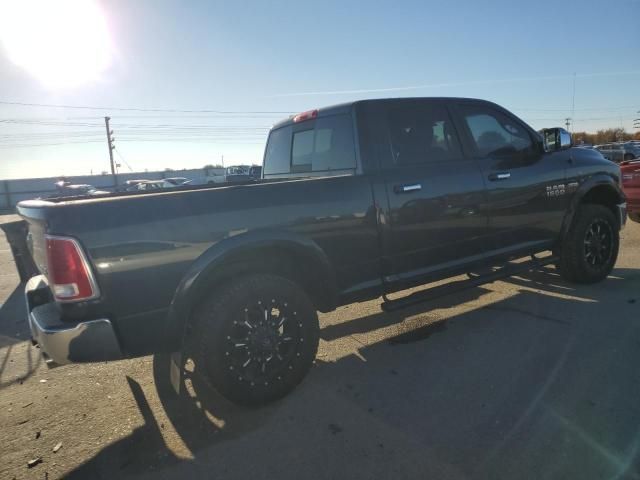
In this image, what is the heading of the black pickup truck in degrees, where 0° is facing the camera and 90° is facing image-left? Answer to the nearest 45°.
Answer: approximately 225°

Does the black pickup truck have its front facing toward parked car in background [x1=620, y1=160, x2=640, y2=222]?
yes

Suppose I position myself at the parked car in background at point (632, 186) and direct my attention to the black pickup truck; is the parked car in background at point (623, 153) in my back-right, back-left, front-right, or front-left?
back-right

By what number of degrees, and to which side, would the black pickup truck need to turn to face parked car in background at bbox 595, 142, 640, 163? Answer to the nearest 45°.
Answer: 0° — it already faces it

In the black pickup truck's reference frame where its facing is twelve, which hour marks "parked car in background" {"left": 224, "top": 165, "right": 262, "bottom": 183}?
The parked car in background is roughly at 10 o'clock from the black pickup truck.
